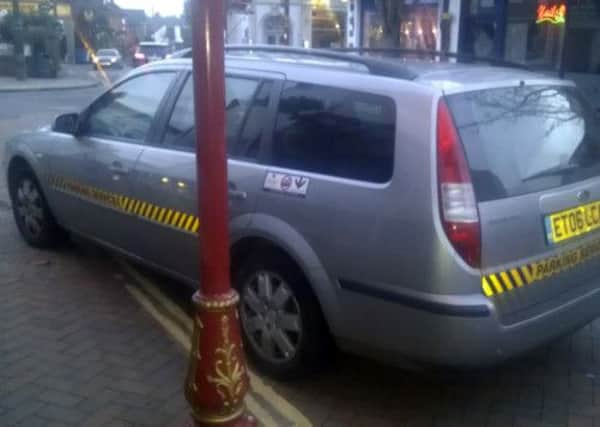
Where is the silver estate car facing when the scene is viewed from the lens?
facing away from the viewer and to the left of the viewer

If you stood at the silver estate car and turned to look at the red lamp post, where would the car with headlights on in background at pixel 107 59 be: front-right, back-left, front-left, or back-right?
back-right

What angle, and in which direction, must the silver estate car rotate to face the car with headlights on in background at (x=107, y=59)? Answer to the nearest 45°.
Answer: approximately 45° to its right

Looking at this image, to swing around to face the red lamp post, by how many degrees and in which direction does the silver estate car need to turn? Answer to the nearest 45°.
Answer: approximately 90° to its left

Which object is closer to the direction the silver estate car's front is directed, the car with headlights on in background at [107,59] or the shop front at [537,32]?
the car with headlights on in background

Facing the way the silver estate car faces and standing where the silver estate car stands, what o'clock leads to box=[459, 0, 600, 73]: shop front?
The shop front is roughly at 2 o'clock from the silver estate car.

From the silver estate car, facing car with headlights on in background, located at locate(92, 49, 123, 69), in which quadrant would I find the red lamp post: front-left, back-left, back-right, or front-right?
back-left
